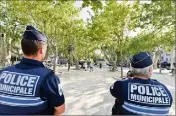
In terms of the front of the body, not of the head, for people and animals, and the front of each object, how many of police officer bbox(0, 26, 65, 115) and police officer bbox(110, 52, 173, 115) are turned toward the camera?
0

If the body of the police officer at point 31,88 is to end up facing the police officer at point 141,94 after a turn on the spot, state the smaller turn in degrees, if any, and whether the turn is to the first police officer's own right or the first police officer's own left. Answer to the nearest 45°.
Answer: approximately 45° to the first police officer's own right

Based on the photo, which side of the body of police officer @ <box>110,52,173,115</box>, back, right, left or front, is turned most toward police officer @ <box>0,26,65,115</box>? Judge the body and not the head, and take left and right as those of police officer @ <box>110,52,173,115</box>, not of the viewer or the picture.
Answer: left

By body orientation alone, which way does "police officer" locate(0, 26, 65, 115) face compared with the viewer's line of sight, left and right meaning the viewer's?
facing away from the viewer and to the right of the viewer

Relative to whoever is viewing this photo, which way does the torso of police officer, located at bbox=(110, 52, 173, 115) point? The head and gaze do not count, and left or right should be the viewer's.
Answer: facing away from the viewer and to the left of the viewer

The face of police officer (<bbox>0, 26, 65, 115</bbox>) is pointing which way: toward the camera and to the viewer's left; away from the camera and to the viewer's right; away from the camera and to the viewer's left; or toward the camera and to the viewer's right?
away from the camera and to the viewer's right
